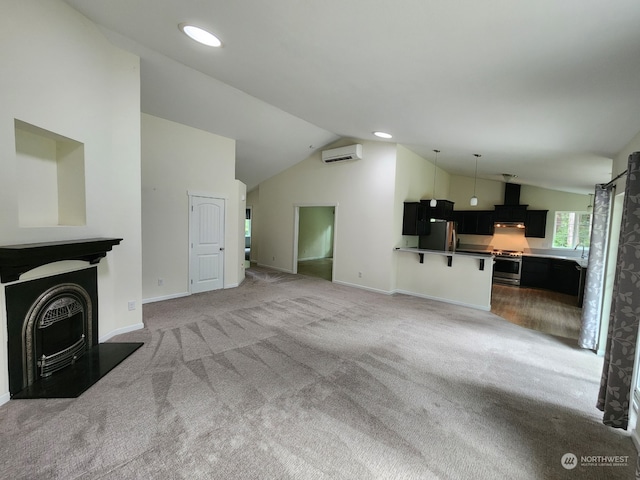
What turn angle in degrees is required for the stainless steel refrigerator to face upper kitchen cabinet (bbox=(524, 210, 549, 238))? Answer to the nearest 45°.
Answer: approximately 90° to its left

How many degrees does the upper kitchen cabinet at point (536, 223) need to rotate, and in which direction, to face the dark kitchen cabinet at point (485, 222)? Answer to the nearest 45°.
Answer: approximately 90° to its right

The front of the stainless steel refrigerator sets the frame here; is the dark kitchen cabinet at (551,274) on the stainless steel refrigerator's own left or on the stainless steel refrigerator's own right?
on the stainless steel refrigerator's own left

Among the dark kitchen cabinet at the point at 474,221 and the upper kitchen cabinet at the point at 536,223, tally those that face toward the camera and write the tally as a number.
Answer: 2

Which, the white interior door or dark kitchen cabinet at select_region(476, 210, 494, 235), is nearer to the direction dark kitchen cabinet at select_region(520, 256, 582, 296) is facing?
the white interior door

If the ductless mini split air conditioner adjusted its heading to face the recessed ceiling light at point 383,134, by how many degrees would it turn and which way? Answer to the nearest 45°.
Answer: approximately 90° to its left

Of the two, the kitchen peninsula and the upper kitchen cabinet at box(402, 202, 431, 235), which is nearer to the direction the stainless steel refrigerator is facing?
the kitchen peninsula

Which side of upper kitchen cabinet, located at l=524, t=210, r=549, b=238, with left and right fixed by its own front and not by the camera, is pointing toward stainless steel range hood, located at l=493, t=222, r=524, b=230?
right
